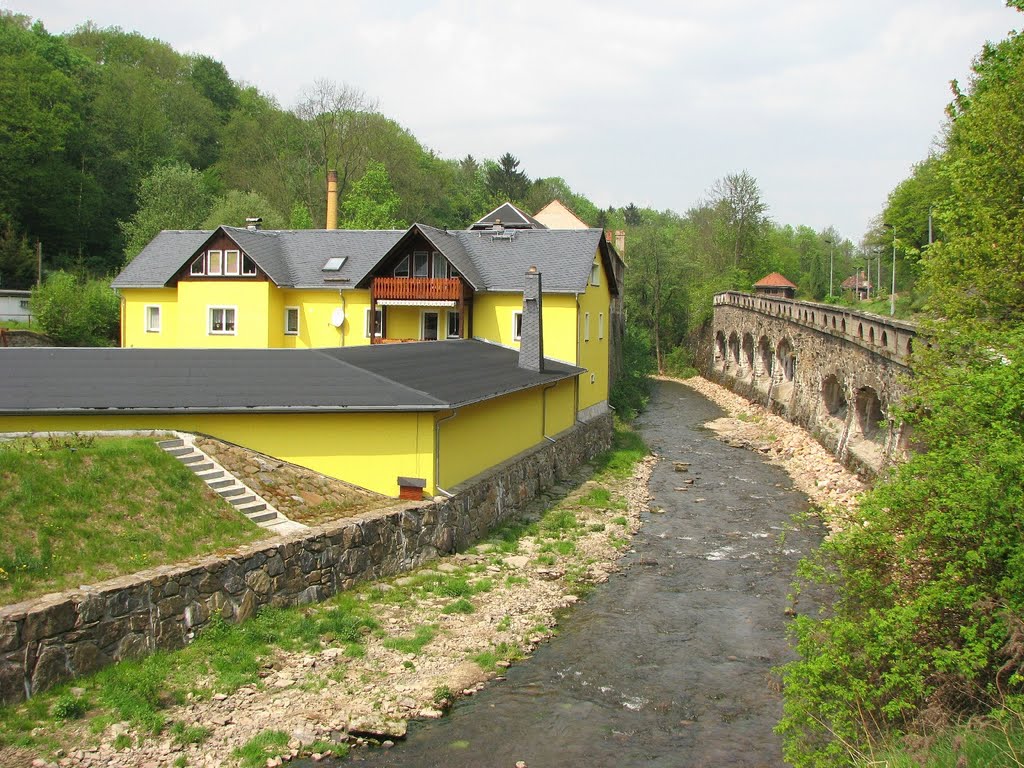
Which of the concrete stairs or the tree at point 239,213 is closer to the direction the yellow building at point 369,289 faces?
the concrete stairs

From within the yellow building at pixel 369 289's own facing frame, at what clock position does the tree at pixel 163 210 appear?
The tree is roughly at 5 o'clock from the yellow building.

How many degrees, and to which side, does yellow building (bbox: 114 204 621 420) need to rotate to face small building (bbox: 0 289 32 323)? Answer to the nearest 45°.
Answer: approximately 135° to its right

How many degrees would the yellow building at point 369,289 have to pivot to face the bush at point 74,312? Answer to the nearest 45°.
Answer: approximately 135° to its right

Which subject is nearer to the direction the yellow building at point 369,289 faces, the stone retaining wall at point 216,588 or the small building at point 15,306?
the stone retaining wall

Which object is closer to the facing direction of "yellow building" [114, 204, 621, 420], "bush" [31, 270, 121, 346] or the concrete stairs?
the concrete stairs

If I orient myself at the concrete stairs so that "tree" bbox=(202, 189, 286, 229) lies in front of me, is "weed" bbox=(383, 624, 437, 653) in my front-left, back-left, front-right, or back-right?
back-right

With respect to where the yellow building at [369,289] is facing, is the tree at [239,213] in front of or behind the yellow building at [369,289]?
behind

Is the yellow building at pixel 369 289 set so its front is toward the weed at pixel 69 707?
yes

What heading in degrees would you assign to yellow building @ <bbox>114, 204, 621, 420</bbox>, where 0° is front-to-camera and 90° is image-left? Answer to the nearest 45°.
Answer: approximately 0°

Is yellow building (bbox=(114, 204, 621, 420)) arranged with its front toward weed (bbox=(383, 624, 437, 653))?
yes
